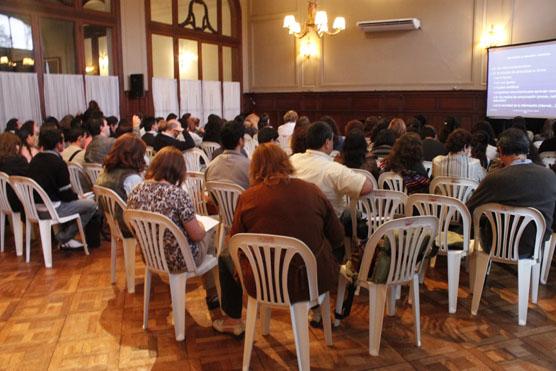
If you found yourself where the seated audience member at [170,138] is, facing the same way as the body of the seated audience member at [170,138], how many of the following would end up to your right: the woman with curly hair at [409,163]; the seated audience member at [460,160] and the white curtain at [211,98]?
2

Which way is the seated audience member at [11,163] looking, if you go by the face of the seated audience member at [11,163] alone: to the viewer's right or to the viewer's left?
to the viewer's right

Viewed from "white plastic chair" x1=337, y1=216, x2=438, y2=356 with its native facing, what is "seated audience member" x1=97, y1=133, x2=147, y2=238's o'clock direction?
The seated audience member is roughly at 11 o'clock from the white plastic chair.

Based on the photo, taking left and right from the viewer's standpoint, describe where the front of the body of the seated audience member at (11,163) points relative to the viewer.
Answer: facing away from the viewer and to the right of the viewer

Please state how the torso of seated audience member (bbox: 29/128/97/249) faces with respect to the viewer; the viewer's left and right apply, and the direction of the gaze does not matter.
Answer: facing away from the viewer and to the right of the viewer

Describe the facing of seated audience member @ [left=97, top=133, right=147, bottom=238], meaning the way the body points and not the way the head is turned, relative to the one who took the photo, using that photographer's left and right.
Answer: facing away from the viewer and to the right of the viewer

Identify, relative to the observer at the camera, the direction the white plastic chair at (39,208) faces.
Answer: facing away from the viewer and to the right of the viewer

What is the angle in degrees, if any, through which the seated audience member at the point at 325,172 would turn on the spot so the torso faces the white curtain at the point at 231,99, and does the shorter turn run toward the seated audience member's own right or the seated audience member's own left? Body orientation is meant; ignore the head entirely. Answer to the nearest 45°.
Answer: approximately 45° to the seated audience member's own left

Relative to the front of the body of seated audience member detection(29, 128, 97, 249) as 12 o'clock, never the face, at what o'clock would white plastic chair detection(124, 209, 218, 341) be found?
The white plastic chair is roughly at 4 o'clock from the seated audience member.

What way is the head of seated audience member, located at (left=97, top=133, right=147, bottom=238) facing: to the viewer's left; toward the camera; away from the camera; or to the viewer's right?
away from the camera

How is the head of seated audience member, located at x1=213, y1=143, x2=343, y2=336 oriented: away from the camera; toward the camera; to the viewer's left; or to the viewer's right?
away from the camera

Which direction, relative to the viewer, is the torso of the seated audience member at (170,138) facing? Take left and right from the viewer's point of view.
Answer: facing away from the viewer and to the right of the viewer
